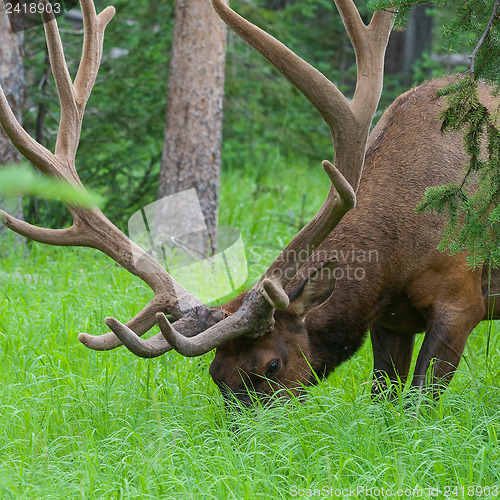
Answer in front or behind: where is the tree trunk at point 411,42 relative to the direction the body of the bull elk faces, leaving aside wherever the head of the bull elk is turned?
behind

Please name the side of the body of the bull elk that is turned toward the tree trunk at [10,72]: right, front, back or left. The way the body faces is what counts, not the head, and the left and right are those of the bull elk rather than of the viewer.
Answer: right

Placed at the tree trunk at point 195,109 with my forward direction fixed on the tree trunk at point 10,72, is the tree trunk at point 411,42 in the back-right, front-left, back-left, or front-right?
back-right

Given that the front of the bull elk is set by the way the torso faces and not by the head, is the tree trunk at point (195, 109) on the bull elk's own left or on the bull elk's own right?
on the bull elk's own right

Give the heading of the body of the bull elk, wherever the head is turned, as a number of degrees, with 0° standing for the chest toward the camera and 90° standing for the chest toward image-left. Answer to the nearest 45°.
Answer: approximately 45°

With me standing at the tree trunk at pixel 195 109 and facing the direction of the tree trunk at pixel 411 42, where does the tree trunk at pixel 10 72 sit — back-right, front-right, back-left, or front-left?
back-left
